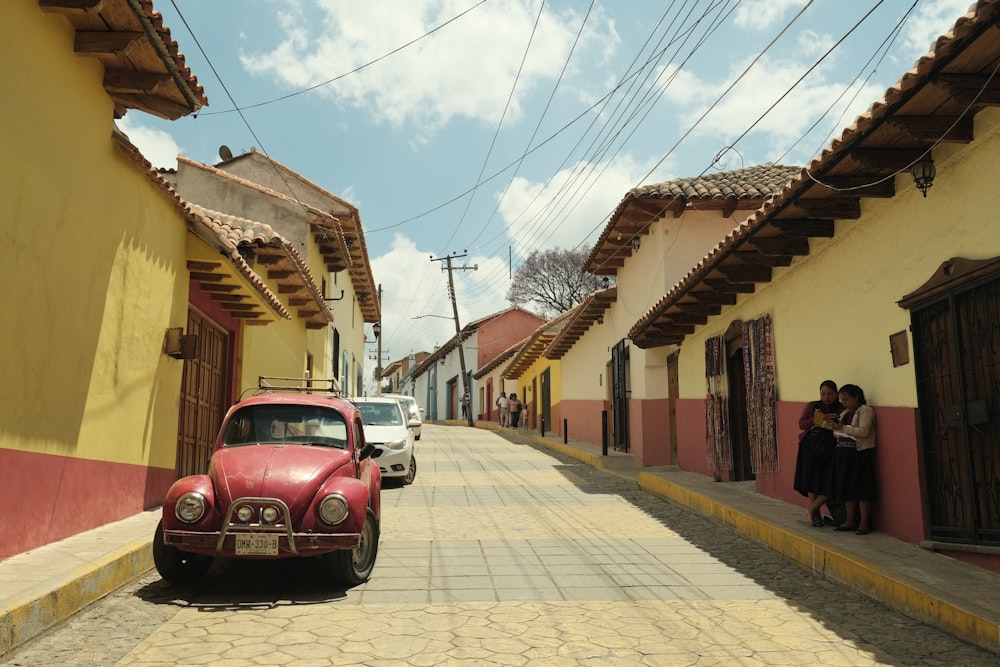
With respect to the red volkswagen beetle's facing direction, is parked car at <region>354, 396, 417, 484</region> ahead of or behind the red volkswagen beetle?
behind

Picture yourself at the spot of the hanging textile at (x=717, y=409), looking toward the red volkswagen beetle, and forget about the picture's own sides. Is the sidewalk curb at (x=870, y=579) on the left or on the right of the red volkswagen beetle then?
left

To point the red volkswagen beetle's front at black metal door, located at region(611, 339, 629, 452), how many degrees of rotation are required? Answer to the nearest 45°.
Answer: approximately 135° to its left

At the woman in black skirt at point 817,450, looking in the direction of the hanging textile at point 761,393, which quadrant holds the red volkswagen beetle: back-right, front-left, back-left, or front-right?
back-left

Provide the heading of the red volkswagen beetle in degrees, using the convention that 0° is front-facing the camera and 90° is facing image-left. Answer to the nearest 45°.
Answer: approximately 0°

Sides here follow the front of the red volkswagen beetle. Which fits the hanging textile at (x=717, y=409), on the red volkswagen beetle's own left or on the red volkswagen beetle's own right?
on the red volkswagen beetle's own left

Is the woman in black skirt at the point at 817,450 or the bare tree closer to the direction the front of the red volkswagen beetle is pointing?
the woman in black skirt

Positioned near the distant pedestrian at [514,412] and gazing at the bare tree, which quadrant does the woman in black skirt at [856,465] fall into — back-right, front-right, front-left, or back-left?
back-right

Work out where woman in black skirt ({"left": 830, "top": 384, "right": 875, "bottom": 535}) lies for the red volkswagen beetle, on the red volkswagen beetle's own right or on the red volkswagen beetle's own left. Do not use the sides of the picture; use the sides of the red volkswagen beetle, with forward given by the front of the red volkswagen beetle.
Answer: on the red volkswagen beetle's own left

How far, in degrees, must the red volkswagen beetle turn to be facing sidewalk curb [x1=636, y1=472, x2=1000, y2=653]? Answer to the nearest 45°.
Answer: approximately 90° to its left

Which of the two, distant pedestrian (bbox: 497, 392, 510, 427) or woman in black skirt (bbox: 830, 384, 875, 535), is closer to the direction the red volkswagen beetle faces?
the woman in black skirt

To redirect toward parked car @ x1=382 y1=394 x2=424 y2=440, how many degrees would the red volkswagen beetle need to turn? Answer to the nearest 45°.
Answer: approximately 180°

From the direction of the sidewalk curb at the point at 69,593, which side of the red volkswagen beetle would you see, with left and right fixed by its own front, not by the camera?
front

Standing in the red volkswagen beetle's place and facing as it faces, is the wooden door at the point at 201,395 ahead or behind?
behind

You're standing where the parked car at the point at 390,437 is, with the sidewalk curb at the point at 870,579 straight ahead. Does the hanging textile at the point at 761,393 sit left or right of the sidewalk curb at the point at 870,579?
left
